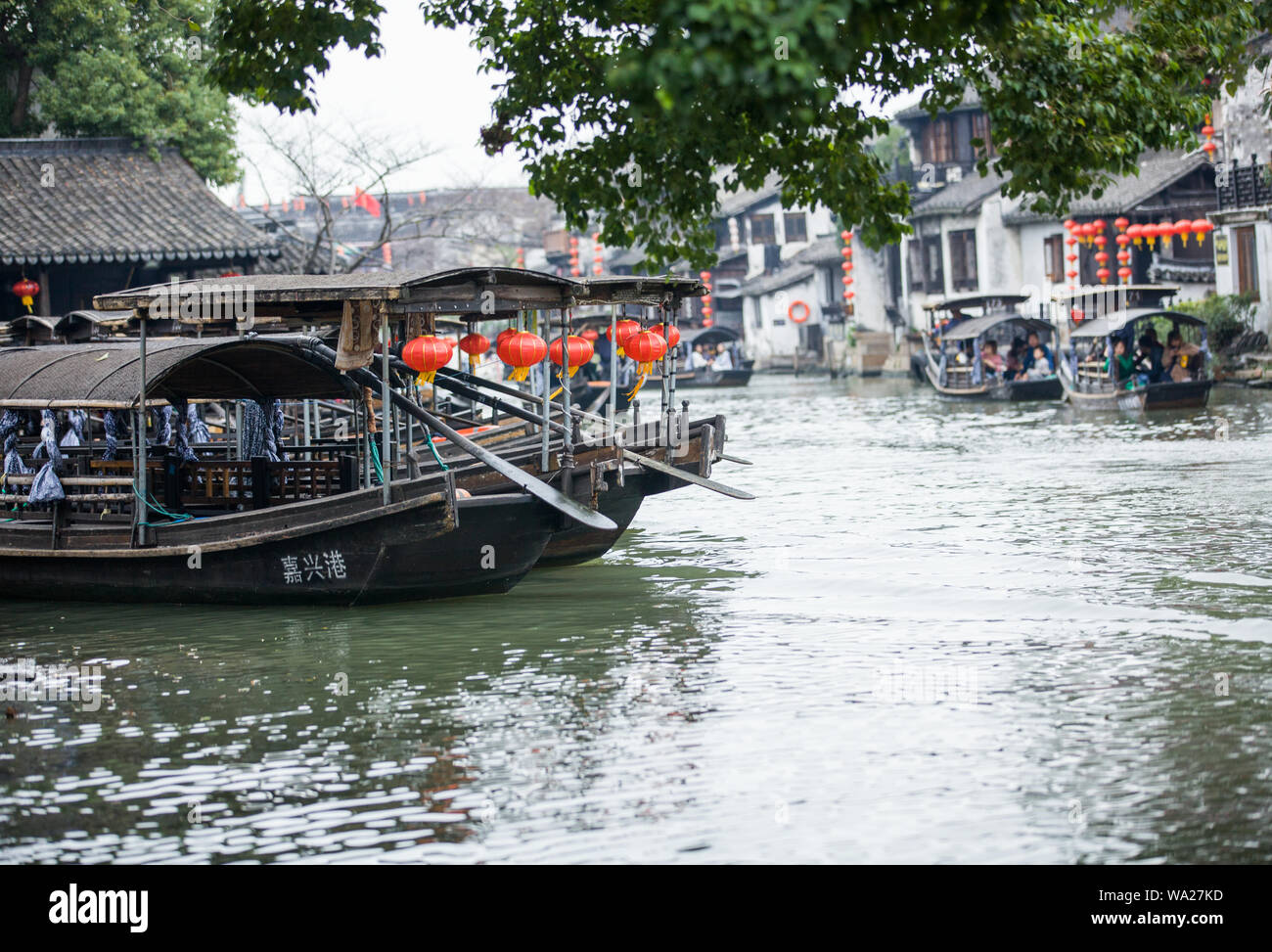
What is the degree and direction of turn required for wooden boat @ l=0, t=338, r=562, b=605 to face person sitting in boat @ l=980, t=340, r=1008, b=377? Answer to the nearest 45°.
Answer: approximately 45° to its left

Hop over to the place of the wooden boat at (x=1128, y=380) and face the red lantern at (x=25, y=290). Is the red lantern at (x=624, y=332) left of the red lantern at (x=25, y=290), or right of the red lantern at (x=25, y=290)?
left

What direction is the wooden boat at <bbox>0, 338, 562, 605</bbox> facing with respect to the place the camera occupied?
facing to the right of the viewer

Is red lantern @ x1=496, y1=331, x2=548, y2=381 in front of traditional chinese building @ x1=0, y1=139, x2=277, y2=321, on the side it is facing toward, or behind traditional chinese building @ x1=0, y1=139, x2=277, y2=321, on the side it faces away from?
in front

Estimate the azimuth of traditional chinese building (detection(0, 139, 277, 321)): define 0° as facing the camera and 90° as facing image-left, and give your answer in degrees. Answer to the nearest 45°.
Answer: approximately 0°

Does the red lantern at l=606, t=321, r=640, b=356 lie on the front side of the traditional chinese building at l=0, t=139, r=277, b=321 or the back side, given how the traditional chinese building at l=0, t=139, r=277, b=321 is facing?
on the front side

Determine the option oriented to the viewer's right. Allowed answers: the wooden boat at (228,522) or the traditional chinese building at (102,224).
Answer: the wooden boat

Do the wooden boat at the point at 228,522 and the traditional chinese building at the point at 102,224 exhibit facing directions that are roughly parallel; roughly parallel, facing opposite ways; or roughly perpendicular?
roughly perpendicular

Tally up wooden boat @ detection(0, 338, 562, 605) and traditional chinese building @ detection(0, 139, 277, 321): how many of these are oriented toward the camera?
1

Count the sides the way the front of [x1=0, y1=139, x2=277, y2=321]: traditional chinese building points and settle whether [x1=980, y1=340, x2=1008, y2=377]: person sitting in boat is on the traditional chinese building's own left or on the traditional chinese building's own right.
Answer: on the traditional chinese building's own left

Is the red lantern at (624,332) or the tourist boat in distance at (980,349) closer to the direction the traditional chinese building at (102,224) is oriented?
the red lantern

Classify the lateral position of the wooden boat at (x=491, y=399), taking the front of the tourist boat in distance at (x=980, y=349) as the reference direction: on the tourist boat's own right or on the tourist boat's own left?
on the tourist boat's own right
